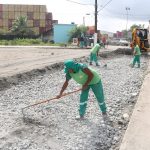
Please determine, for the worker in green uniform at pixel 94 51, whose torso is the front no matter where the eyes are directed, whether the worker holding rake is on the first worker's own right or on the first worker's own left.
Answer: on the first worker's own right

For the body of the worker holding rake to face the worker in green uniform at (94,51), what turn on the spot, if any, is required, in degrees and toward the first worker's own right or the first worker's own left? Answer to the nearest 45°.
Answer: approximately 135° to the first worker's own right

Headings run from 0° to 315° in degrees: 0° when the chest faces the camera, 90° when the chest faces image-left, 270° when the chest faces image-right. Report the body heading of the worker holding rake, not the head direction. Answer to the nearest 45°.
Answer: approximately 45°
